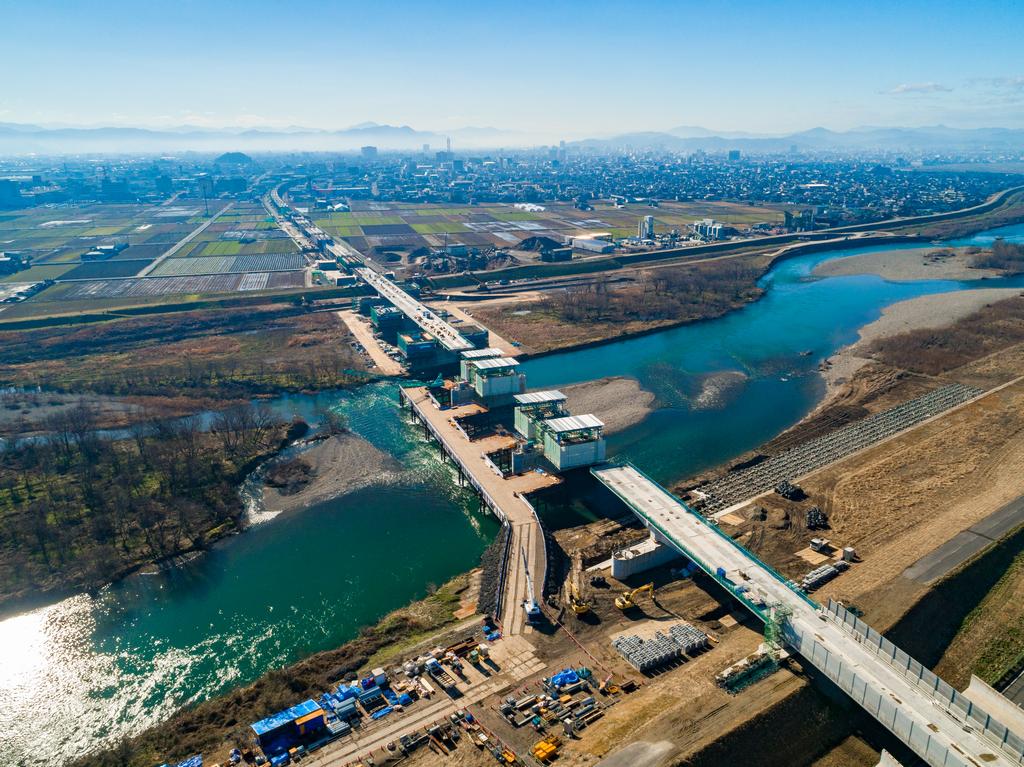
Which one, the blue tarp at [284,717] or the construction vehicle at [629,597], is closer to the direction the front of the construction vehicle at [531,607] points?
the construction vehicle

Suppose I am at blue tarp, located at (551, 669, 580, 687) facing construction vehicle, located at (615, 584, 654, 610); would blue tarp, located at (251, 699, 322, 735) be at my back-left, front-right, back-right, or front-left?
back-left

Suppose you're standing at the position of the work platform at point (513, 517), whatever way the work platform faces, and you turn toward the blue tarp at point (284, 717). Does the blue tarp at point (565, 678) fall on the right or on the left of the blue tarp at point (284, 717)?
left

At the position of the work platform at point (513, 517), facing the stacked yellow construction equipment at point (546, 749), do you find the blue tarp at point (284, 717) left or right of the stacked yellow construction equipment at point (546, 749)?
right

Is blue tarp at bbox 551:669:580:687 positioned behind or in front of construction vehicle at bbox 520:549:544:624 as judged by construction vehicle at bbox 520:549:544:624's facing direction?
behind

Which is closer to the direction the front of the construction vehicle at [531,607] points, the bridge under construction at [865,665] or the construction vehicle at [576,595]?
the construction vehicle

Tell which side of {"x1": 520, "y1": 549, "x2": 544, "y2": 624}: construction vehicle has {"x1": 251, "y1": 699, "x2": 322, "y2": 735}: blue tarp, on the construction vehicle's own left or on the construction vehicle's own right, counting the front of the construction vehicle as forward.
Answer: on the construction vehicle's own left

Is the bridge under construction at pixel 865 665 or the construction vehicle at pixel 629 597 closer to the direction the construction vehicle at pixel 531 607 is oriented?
the construction vehicle

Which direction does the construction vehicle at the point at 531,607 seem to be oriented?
away from the camera

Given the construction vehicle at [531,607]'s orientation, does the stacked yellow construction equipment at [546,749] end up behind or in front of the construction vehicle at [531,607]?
behind

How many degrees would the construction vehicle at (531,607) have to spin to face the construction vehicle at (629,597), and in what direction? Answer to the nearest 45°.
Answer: approximately 90° to its right

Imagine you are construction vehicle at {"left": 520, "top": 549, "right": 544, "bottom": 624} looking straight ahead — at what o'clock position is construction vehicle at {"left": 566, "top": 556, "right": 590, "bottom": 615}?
construction vehicle at {"left": 566, "top": 556, "right": 590, "bottom": 615} is roughly at 2 o'clock from construction vehicle at {"left": 520, "top": 549, "right": 544, "bottom": 624}.
